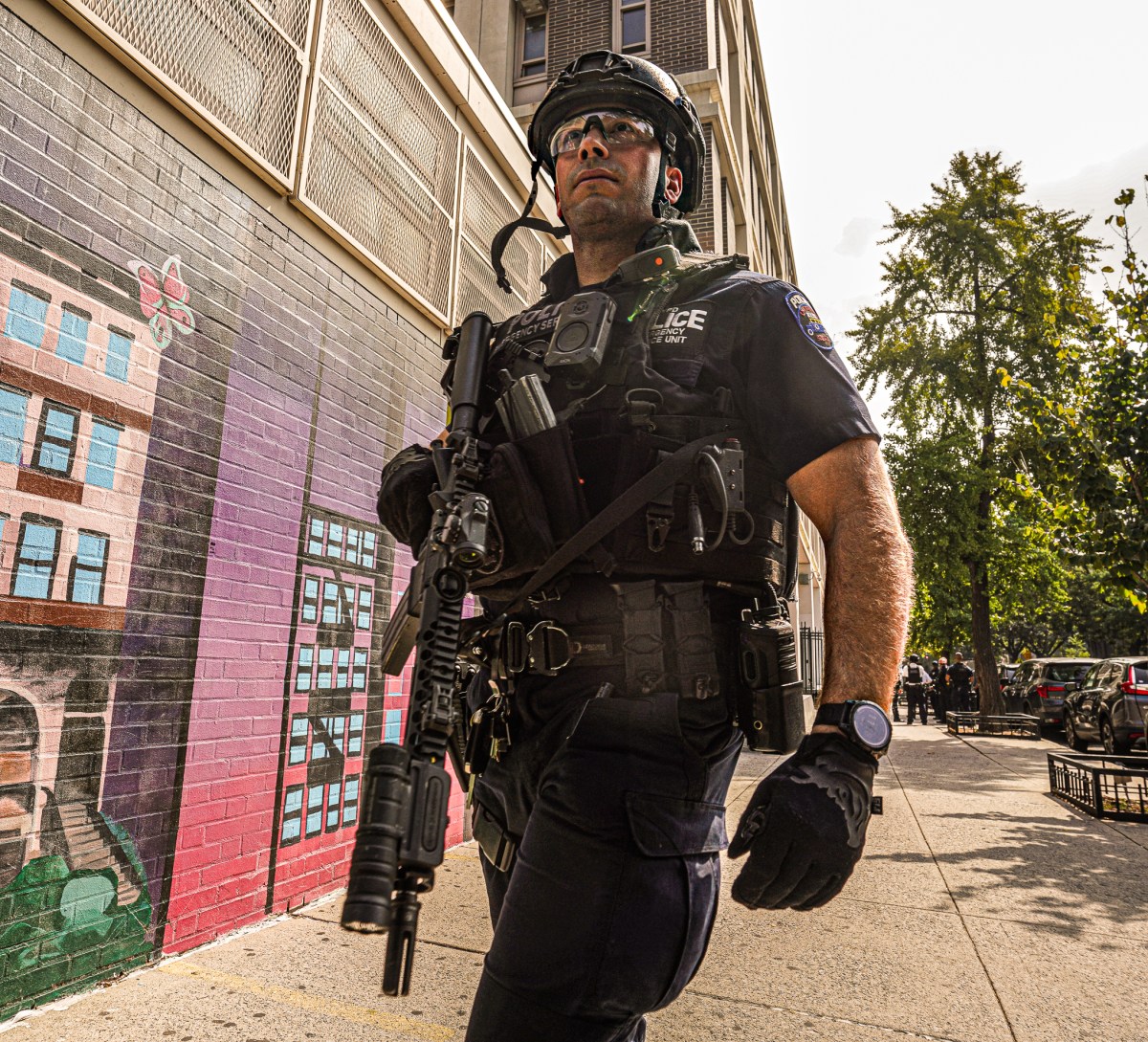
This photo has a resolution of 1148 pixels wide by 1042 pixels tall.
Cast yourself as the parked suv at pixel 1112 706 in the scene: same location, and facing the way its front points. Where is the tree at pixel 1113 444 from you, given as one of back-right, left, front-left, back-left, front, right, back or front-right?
back-left

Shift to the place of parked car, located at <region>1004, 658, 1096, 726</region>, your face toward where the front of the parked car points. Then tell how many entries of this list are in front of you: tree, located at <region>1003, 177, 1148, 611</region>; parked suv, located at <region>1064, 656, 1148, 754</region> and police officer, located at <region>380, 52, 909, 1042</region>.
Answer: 0

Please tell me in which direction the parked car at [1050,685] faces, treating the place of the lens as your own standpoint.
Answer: facing away from the viewer and to the left of the viewer

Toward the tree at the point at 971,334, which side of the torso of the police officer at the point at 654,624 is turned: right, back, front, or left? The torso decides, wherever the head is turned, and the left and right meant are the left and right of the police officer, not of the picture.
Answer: back

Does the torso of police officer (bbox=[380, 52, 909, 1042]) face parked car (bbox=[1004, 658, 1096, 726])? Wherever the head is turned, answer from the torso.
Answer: no

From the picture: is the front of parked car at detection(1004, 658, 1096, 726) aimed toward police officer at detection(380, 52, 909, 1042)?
no

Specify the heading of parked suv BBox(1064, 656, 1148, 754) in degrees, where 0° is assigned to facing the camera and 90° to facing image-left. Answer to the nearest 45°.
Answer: approximately 135°

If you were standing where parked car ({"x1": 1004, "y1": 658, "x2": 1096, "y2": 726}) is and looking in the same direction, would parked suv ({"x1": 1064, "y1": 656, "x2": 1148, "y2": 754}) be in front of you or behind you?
behind

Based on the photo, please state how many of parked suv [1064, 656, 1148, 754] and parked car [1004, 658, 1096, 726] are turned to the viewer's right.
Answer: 0

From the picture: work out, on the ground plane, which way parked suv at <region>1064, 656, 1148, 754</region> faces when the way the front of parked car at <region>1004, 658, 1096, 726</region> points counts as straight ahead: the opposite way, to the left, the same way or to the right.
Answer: the same way

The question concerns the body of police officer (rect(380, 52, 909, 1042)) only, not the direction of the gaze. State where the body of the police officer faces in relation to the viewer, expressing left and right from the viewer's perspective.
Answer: facing the viewer and to the left of the viewer

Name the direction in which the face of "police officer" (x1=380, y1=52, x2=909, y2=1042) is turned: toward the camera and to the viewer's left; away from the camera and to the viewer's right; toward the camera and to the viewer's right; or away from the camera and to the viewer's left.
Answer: toward the camera and to the viewer's left

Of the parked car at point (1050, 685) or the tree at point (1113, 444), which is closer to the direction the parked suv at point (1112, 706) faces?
the parked car

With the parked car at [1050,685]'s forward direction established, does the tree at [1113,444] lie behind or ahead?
behind

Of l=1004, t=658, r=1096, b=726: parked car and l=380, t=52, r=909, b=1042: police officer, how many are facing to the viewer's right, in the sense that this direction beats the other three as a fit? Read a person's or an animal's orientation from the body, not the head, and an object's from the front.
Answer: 0
